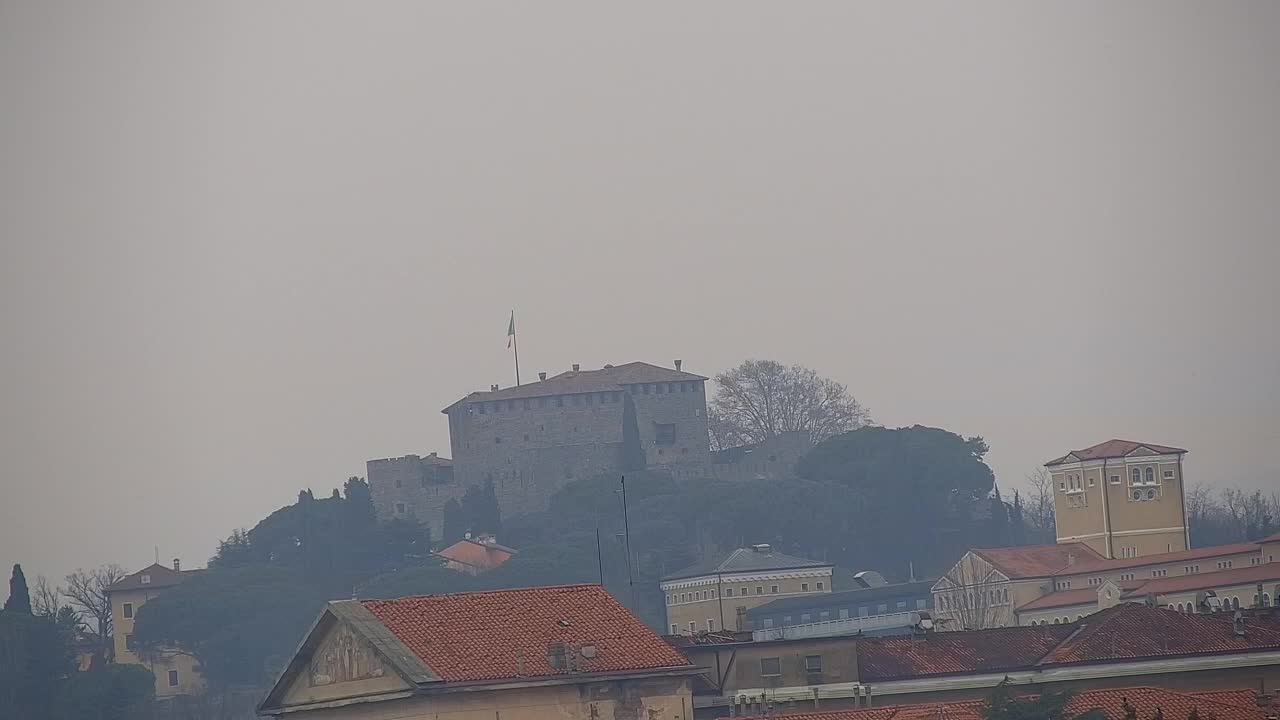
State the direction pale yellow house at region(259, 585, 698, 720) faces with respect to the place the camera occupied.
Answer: facing the viewer and to the left of the viewer
